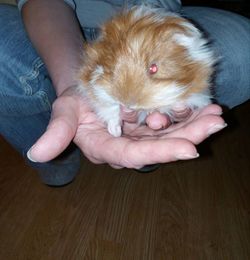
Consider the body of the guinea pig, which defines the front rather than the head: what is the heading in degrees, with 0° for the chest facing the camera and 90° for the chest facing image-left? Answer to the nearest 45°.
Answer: approximately 45°
